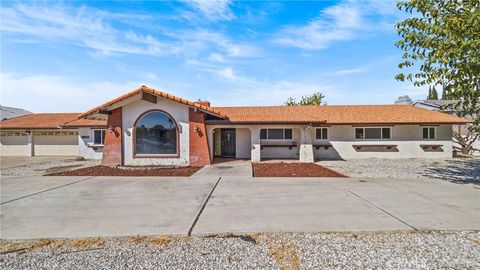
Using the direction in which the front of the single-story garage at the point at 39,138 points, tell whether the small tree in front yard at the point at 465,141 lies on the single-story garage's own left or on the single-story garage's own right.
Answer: on the single-story garage's own left

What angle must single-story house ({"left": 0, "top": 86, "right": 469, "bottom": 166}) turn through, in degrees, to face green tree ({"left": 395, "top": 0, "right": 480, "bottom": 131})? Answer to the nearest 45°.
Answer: approximately 45° to its left

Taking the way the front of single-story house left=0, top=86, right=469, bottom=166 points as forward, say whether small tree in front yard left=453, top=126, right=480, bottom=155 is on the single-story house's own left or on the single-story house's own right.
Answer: on the single-story house's own left

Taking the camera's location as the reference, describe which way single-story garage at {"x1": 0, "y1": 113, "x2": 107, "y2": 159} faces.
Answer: facing the viewer
